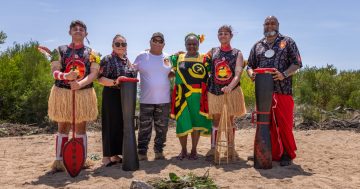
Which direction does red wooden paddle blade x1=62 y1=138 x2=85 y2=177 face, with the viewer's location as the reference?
facing the viewer

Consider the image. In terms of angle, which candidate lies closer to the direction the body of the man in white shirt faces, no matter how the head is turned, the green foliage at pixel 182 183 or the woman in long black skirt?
the green foliage

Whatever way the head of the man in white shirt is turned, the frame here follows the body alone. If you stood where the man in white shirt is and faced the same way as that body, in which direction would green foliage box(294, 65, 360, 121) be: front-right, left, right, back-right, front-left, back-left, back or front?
back-left

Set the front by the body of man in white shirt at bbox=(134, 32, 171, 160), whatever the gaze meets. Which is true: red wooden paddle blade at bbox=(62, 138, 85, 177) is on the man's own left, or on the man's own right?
on the man's own right

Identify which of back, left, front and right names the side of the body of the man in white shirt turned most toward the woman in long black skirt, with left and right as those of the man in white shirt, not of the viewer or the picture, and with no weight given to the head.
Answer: right

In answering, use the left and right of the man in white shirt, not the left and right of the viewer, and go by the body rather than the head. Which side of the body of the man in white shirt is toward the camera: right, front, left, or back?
front

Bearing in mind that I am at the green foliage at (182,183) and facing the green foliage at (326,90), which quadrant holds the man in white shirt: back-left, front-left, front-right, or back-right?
front-left
